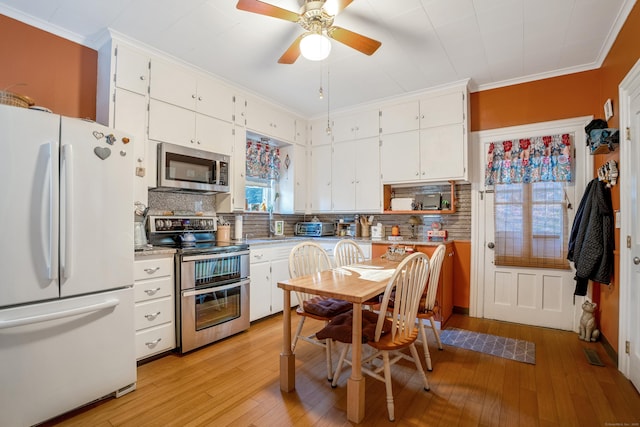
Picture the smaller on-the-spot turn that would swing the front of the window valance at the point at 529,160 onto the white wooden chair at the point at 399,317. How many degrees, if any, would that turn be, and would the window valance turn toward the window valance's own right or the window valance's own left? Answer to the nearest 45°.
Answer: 0° — it already faces it

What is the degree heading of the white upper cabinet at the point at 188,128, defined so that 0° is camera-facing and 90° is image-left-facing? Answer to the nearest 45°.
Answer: approximately 315°

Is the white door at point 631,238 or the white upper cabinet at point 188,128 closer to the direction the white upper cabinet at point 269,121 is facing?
the white door
